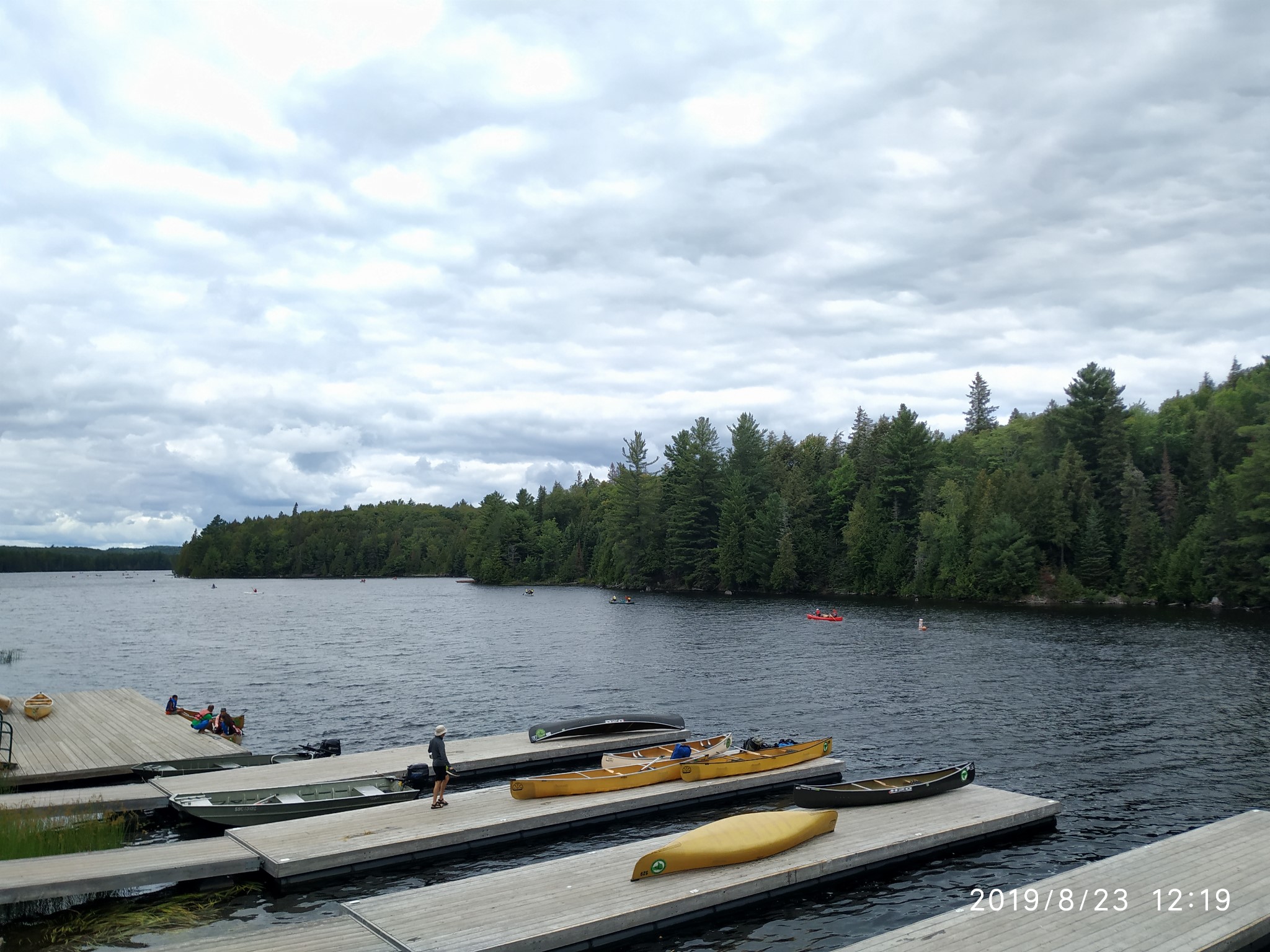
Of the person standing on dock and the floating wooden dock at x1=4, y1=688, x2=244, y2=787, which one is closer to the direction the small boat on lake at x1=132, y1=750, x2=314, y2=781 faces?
the floating wooden dock

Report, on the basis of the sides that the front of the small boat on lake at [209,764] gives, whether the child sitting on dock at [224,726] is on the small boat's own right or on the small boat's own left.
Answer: on the small boat's own right

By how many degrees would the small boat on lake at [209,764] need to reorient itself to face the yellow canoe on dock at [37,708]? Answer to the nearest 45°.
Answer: approximately 45° to its right

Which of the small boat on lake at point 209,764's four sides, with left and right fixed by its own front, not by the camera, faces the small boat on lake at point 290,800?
left

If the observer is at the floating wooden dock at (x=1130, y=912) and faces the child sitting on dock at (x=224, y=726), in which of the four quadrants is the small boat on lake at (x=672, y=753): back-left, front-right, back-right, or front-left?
front-right

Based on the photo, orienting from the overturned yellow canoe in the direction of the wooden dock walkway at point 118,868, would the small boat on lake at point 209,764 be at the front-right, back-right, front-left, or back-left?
front-right

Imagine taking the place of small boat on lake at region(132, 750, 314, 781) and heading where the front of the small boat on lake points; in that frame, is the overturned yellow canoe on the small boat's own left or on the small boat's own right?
on the small boat's own left

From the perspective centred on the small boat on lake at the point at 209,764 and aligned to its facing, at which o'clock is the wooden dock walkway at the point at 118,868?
The wooden dock walkway is roughly at 9 o'clock from the small boat on lake.

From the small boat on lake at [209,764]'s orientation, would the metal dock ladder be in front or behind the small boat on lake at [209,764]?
in front

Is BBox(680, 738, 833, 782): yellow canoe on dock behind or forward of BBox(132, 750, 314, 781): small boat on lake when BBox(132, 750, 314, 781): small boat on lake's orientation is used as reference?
behind

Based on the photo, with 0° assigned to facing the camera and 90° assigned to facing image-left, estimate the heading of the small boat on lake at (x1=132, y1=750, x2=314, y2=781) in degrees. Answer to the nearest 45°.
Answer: approximately 90°

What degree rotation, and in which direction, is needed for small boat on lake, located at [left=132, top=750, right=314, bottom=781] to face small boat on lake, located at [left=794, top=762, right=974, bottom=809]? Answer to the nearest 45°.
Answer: approximately 135° to its left
